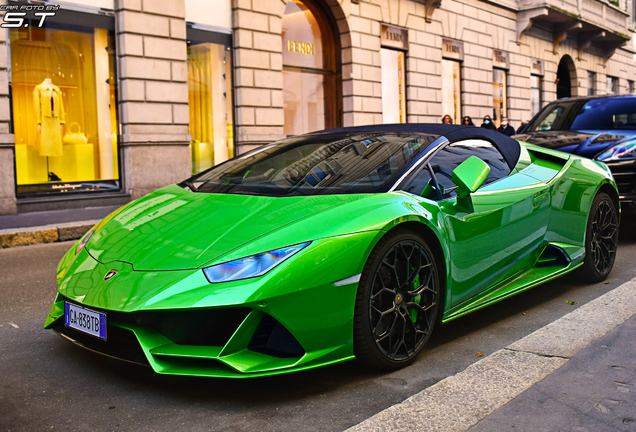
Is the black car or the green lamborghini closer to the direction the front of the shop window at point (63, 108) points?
the green lamborghini

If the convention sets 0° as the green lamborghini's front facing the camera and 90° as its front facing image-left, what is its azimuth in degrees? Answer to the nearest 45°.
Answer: approximately 45°

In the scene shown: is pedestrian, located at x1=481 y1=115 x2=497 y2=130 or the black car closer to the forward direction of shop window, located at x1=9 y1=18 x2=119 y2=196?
the black car

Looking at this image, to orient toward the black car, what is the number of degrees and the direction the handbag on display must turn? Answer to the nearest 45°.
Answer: approximately 45° to its left

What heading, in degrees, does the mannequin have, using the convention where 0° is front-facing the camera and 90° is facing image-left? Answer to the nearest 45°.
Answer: approximately 0°

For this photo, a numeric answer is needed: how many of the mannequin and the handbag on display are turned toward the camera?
2

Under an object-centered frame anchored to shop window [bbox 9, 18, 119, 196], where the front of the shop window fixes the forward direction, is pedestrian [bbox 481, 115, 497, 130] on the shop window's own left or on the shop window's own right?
on the shop window's own left

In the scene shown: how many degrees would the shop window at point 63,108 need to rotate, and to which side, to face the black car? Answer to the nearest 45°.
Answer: approximately 45° to its left

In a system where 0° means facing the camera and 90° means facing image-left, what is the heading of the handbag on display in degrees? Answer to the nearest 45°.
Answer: approximately 0°
